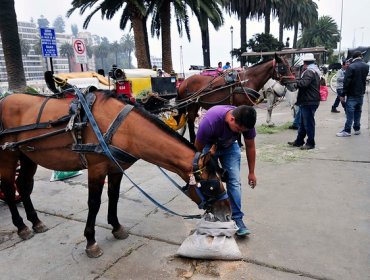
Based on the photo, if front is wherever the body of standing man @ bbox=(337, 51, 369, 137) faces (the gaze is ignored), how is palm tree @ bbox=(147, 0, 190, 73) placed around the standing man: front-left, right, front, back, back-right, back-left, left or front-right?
front

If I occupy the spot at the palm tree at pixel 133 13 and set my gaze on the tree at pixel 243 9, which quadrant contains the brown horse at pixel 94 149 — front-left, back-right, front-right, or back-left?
back-right

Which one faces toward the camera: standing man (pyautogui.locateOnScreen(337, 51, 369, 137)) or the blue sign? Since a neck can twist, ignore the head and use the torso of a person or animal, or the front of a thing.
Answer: the blue sign

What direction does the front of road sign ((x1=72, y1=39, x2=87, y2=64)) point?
toward the camera

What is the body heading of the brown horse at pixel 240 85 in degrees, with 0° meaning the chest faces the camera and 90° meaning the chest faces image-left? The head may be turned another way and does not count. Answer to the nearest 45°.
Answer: approximately 270°

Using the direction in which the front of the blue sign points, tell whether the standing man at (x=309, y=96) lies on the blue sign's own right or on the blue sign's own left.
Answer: on the blue sign's own left

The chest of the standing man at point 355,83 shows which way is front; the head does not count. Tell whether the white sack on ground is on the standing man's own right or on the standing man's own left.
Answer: on the standing man's own left

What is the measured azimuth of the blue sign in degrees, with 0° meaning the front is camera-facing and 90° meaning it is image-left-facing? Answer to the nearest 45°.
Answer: approximately 0°

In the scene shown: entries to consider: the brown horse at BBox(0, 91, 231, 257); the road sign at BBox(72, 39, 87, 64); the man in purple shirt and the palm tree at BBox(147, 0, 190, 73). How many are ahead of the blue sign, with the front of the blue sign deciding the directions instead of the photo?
2

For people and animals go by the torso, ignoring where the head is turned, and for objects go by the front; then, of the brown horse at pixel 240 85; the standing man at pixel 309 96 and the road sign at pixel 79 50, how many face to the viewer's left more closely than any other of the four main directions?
1

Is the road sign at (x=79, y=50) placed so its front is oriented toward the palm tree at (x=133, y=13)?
no

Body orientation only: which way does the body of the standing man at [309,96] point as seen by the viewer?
to the viewer's left

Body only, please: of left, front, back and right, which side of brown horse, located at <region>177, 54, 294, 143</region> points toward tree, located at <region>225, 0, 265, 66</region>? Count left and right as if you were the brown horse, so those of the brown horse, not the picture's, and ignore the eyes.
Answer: left

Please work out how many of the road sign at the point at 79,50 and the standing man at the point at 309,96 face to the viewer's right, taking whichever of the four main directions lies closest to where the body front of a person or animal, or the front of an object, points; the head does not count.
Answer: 0

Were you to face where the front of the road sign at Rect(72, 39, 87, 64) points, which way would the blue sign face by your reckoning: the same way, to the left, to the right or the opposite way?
the same way
